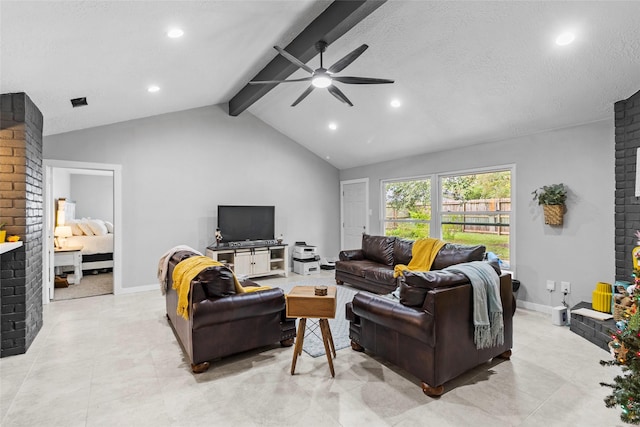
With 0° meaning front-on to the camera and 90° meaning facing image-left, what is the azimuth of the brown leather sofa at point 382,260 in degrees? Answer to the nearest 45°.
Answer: approximately 45°

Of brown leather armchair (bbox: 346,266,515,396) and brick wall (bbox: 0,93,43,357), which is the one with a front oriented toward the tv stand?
the brown leather armchair

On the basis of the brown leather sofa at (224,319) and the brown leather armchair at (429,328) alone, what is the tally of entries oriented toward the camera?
0

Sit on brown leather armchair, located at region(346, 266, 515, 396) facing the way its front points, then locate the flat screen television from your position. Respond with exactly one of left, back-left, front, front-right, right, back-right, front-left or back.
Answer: front

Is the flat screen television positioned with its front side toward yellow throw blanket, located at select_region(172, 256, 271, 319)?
yes

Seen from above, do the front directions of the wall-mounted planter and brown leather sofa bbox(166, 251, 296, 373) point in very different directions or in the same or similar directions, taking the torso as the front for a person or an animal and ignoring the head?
very different directions

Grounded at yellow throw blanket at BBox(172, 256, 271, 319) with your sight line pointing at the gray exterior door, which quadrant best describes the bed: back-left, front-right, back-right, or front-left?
front-left

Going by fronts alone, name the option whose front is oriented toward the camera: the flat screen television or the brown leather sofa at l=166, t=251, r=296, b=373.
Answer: the flat screen television

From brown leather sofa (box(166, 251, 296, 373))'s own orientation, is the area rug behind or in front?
in front

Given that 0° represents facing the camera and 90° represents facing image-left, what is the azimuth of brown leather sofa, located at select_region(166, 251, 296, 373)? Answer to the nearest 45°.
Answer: approximately 225°

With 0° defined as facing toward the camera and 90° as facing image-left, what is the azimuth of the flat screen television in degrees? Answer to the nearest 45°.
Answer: approximately 0°

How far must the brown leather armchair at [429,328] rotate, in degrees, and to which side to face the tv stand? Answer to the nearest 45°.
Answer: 0° — it already faces it
